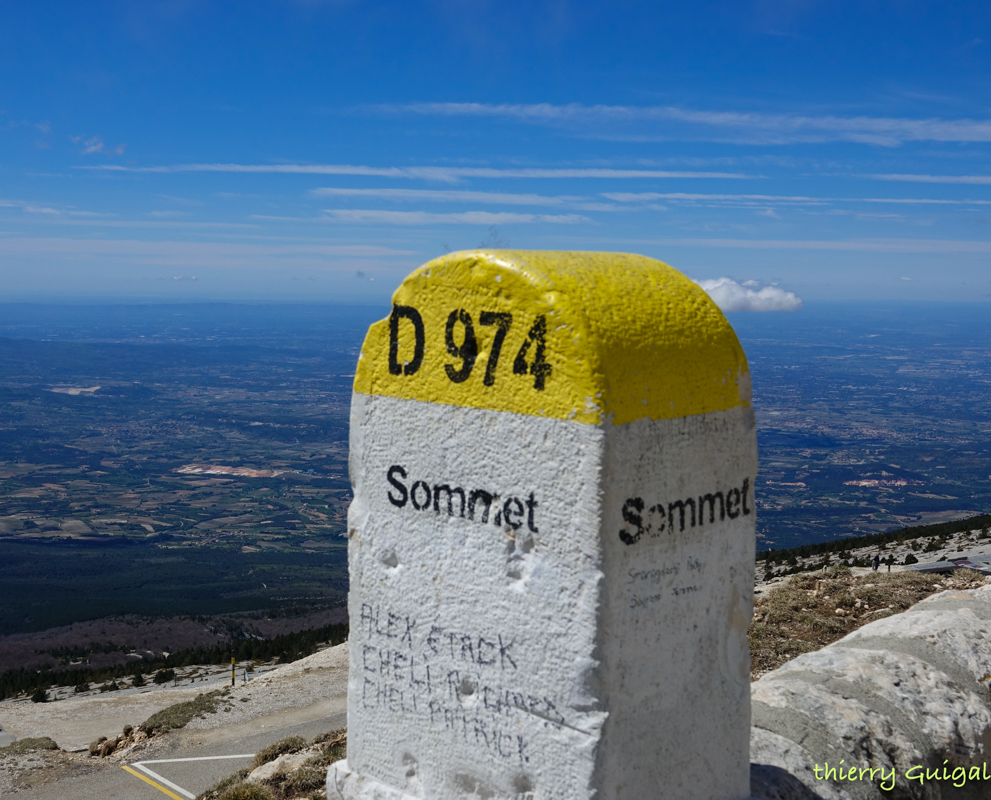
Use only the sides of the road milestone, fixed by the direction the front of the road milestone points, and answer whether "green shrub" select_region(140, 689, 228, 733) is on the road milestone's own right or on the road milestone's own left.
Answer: on the road milestone's own right

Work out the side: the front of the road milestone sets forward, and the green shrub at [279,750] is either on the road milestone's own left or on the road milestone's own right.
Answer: on the road milestone's own right

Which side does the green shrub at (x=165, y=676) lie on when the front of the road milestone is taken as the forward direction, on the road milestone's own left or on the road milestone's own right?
on the road milestone's own right

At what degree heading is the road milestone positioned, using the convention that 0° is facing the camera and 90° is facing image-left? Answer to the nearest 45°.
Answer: approximately 45°

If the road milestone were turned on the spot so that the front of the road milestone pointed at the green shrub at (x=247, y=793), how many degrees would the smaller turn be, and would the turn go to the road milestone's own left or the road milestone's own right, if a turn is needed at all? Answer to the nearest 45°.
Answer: approximately 90° to the road milestone's own right

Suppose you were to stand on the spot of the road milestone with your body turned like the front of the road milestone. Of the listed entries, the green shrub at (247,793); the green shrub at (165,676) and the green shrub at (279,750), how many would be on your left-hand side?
0

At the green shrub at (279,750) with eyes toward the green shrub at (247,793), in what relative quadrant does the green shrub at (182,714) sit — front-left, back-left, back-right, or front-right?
back-right

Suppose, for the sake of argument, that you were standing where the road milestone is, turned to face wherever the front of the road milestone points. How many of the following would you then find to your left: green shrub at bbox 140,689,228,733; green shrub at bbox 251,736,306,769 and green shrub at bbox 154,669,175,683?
0
